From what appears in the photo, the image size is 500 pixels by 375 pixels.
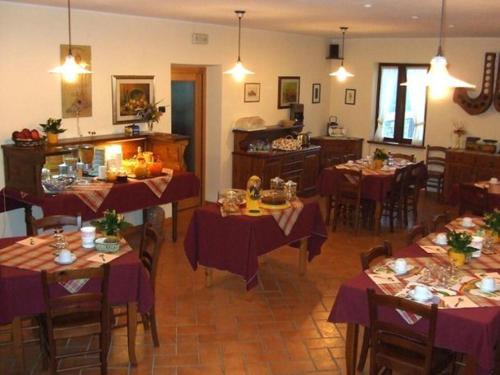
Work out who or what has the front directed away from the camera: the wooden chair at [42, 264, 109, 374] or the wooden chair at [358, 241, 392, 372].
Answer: the wooden chair at [42, 264, 109, 374]

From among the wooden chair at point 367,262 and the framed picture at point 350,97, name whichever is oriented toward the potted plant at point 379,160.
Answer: the framed picture

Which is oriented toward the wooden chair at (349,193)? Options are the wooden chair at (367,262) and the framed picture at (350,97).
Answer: the framed picture

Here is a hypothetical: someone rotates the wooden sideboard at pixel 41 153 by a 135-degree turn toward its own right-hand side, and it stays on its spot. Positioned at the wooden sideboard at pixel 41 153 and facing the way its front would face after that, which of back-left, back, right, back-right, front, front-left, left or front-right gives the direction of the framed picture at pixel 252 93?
back-right

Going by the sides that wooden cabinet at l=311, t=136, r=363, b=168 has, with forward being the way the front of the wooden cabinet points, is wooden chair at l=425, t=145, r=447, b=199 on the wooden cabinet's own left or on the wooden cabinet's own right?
on the wooden cabinet's own left

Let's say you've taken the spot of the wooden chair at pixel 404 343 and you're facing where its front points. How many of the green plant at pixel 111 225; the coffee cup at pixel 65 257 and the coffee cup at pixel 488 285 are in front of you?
1

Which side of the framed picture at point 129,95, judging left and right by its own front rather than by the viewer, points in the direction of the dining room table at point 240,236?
front

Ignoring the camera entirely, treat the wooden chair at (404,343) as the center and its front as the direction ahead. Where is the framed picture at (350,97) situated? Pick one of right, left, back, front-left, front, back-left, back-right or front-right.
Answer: front-left

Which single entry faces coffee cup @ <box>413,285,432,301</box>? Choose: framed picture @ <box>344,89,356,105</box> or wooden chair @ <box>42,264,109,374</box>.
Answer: the framed picture

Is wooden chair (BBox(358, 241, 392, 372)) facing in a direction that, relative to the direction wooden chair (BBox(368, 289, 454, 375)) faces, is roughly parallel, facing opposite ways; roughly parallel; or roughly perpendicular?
roughly perpendicular

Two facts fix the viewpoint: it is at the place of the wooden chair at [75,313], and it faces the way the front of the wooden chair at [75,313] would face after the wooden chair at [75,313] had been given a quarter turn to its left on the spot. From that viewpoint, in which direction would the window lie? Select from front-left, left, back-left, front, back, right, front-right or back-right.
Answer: back-right

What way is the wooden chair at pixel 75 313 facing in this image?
away from the camera
